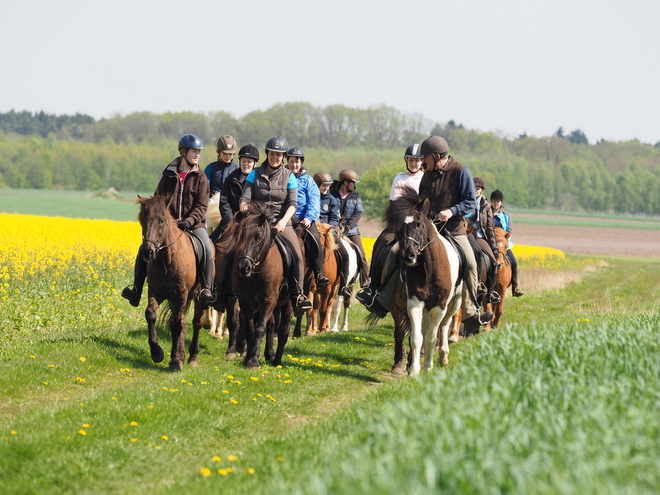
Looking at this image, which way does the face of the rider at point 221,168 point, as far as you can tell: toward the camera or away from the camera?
toward the camera

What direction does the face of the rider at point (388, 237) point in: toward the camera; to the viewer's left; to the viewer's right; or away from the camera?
toward the camera

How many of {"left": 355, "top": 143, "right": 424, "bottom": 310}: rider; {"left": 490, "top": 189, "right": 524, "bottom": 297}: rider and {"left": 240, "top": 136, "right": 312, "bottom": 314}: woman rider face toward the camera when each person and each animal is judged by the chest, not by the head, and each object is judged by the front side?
3

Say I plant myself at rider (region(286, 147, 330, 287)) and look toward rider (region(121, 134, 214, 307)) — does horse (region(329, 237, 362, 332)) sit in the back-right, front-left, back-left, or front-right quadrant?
back-right

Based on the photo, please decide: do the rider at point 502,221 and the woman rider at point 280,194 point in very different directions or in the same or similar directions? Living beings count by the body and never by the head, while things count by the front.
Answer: same or similar directions

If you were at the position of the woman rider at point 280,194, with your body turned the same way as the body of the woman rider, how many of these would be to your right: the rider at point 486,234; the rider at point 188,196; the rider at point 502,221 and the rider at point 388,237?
1

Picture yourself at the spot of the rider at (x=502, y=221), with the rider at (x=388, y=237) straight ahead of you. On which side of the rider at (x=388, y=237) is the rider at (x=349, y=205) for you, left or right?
right

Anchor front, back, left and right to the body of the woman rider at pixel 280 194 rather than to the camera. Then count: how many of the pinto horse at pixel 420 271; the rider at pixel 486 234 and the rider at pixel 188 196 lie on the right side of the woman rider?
1

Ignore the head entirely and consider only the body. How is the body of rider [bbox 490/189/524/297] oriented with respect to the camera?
toward the camera

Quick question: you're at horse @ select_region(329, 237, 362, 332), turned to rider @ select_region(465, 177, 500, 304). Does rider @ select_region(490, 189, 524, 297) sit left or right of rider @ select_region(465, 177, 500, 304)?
left

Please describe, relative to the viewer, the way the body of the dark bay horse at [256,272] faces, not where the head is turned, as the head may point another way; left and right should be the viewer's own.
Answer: facing the viewer

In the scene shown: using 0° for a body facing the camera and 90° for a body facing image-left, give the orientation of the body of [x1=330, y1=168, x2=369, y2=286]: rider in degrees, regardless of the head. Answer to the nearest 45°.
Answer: approximately 45°

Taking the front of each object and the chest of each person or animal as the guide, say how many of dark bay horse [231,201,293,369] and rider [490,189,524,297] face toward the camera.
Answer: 2
